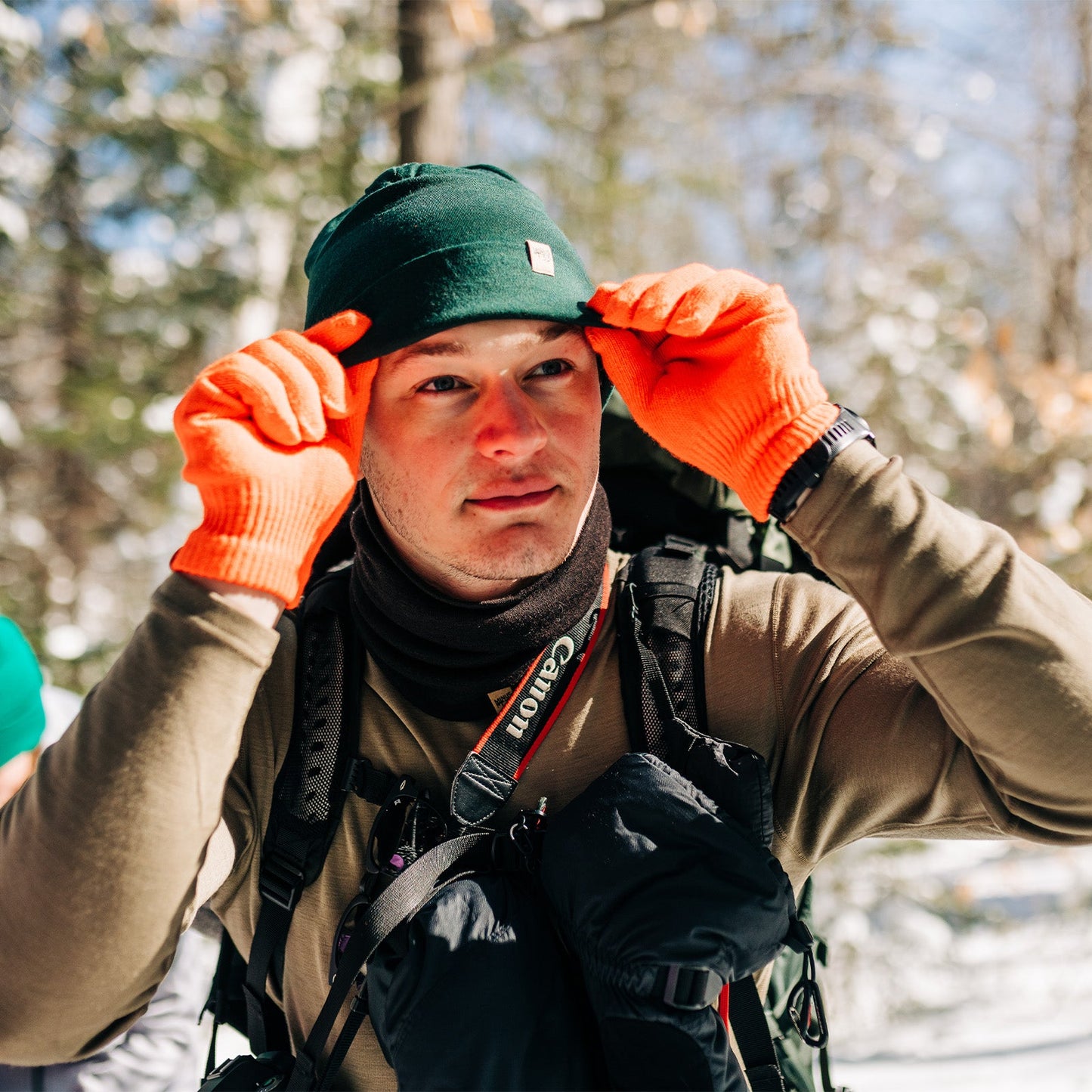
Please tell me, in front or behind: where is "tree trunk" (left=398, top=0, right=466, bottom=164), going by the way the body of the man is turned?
behind

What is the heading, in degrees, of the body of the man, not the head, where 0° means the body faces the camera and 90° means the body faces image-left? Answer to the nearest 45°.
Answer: approximately 0°
